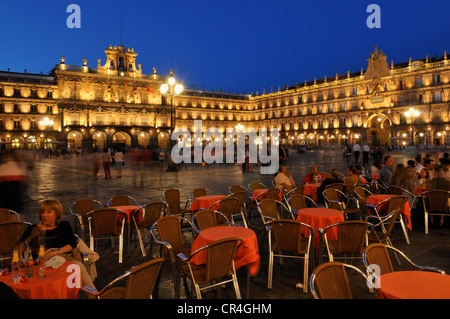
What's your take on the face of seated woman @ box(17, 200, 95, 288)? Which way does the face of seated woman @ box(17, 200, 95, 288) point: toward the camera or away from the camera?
toward the camera

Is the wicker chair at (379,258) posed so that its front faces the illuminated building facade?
no

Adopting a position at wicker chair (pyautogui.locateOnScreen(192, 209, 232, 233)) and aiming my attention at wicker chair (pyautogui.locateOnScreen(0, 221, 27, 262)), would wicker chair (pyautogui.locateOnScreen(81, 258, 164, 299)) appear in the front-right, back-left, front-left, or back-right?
front-left

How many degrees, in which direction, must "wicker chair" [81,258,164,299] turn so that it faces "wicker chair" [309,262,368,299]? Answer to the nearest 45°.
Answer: approximately 135° to its right

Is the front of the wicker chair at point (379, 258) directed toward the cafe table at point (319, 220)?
no

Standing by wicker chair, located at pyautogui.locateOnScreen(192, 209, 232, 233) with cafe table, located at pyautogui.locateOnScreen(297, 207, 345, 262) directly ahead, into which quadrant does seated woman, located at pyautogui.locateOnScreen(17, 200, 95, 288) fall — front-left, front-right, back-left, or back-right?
back-right

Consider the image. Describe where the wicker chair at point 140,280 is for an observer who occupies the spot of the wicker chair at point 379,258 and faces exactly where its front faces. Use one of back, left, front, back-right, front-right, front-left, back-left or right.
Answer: right
